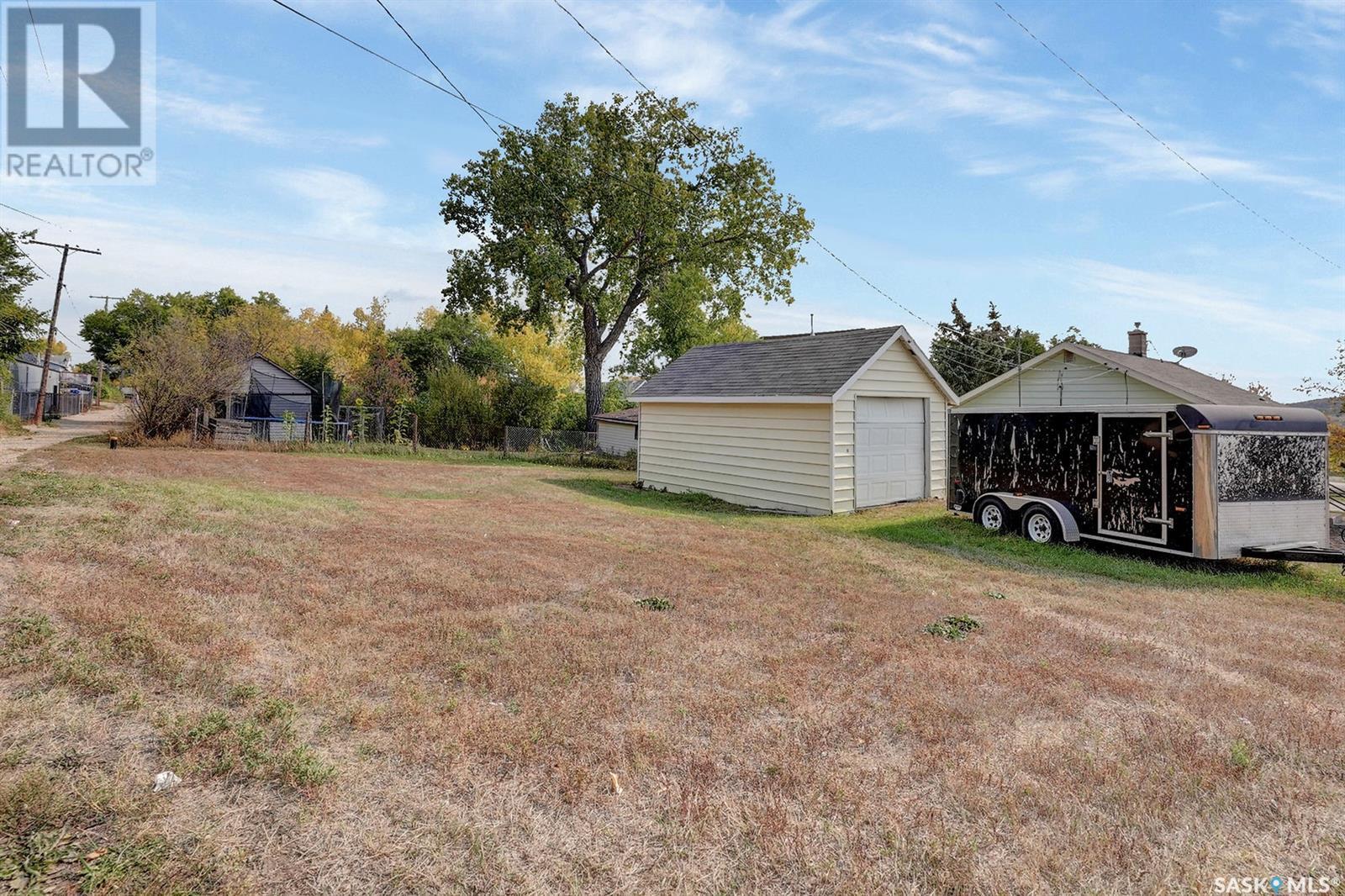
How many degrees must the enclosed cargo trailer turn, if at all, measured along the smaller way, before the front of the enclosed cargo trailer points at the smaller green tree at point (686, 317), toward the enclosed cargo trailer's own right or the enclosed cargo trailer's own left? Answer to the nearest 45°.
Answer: approximately 180°

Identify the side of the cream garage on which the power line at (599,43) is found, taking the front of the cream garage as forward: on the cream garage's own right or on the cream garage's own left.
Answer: on the cream garage's own right

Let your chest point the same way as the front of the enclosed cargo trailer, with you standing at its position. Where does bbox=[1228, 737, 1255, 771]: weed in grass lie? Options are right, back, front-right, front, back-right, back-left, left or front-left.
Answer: front-right

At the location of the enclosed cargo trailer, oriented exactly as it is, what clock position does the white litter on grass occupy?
The white litter on grass is roughly at 2 o'clock from the enclosed cargo trailer.

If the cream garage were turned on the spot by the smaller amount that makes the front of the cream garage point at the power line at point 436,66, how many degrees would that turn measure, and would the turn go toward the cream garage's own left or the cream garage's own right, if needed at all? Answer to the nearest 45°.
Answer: approximately 90° to the cream garage's own right

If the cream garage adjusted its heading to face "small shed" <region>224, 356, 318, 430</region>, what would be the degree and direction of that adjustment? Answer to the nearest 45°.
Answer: approximately 180°

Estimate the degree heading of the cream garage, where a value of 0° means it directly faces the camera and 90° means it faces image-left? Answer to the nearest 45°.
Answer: approximately 315°

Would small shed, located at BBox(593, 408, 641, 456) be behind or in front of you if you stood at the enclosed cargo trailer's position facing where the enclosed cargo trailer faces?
behind
